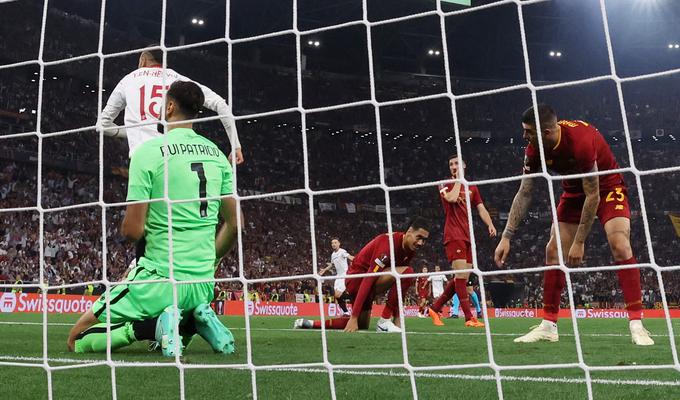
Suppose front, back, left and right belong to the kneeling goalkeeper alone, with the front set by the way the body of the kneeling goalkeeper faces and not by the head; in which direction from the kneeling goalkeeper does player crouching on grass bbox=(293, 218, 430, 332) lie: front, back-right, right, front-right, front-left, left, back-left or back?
right

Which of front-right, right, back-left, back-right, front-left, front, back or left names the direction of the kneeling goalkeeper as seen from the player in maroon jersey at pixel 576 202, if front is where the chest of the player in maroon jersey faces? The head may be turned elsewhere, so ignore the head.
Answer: front

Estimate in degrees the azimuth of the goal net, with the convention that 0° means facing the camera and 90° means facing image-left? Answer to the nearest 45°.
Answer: approximately 180°

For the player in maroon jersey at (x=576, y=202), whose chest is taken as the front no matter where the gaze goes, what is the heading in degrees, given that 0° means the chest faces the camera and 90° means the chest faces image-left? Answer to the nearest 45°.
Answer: approximately 45°

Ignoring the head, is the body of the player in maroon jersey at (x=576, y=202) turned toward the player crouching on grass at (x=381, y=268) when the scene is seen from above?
no

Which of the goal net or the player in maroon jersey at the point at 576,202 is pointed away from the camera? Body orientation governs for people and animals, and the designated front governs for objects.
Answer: the goal net

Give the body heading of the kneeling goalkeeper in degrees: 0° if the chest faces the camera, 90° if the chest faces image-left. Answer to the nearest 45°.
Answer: approximately 135°
